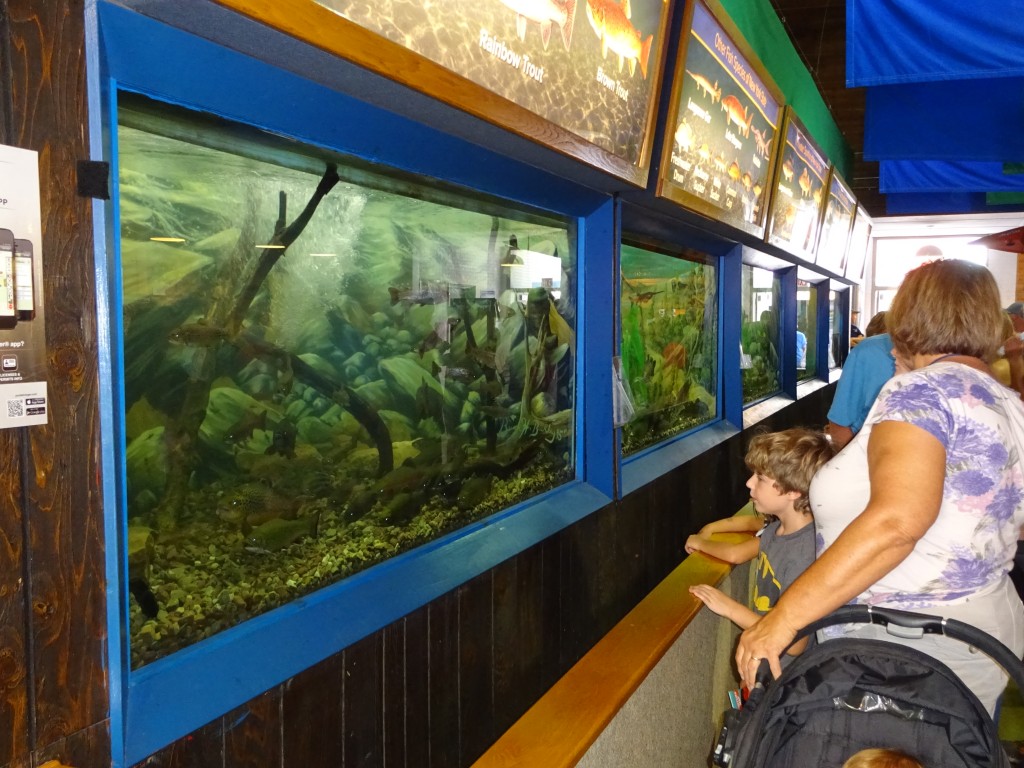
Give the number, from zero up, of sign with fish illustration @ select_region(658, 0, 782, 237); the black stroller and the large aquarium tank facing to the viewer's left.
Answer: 0

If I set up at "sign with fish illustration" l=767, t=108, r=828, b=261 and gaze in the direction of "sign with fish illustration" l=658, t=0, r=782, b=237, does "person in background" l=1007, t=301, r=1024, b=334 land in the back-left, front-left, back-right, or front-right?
back-left

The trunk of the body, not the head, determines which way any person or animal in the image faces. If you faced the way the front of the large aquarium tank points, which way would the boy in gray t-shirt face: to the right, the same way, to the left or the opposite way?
the opposite way

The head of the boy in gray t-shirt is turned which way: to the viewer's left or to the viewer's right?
to the viewer's left

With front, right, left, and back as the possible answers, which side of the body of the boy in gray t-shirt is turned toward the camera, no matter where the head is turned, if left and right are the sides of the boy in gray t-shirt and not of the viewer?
left

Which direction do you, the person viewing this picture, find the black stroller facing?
facing the viewer

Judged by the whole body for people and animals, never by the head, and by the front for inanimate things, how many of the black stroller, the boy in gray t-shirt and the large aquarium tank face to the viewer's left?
1

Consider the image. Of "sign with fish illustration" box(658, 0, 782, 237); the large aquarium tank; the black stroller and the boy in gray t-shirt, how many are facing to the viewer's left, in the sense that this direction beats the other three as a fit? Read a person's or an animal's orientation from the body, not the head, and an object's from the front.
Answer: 1

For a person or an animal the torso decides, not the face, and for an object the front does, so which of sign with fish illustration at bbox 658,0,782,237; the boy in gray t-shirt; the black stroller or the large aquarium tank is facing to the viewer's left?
the boy in gray t-shirt

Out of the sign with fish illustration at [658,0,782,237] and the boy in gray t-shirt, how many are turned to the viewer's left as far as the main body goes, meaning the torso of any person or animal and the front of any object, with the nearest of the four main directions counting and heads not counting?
1

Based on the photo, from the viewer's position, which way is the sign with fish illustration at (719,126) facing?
facing the viewer and to the right of the viewer

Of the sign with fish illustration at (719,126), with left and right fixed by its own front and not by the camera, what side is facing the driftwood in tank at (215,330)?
right

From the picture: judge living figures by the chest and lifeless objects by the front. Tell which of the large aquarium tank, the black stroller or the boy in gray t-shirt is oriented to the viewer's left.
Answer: the boy in gray t-shirt

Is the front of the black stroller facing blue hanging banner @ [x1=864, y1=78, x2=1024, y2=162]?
no

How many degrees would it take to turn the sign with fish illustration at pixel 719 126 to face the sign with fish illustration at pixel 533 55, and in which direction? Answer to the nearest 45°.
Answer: approximately 45° to its right

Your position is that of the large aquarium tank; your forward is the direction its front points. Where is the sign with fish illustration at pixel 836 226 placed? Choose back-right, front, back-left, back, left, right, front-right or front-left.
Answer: left
